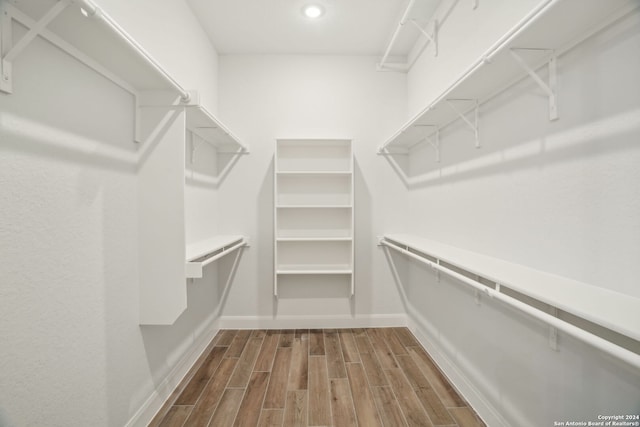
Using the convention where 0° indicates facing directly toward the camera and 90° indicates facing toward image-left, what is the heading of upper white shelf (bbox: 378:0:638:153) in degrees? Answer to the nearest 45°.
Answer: approximately 90°

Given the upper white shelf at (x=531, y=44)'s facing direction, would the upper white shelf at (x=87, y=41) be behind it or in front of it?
in front

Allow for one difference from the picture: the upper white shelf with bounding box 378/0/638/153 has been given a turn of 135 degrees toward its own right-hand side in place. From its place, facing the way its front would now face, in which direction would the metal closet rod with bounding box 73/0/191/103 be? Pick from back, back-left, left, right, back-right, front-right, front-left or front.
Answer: back

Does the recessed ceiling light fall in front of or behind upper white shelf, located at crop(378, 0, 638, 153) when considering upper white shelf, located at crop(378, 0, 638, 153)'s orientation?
in front
